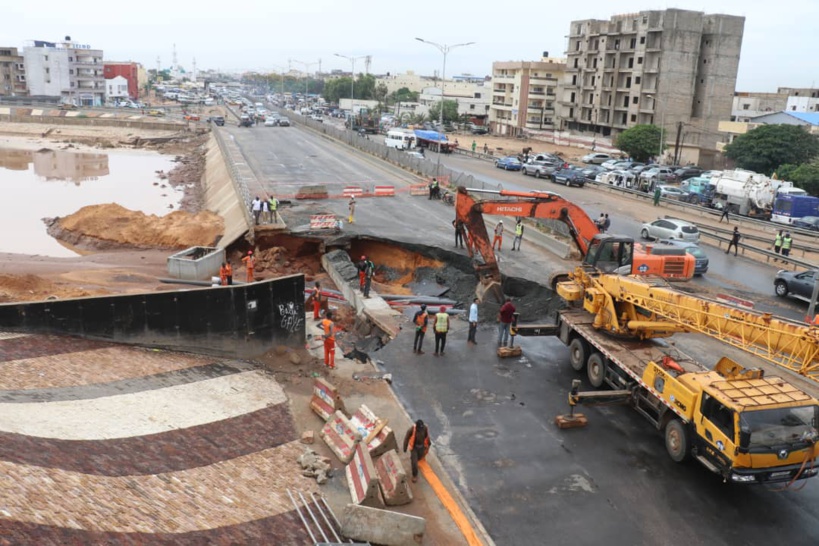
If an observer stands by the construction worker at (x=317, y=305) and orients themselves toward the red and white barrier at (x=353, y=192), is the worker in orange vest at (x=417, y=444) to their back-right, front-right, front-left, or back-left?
back-right

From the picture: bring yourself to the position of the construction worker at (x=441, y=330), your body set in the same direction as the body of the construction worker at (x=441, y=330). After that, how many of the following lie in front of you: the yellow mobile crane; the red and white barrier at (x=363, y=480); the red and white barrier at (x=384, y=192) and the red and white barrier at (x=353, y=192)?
2

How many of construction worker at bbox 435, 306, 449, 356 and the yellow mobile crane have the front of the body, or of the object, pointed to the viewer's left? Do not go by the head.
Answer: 0

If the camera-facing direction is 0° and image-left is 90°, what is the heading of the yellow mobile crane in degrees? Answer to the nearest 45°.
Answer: approximately 315°

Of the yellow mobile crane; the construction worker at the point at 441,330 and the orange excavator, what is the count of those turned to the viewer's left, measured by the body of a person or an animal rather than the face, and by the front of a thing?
1

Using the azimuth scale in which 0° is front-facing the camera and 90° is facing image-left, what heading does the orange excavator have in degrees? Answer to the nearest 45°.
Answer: approximately 90°

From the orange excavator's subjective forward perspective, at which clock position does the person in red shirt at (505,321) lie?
The person in red shirt is roughly at 10 o'clock from the orange excavator.

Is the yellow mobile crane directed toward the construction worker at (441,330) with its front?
no

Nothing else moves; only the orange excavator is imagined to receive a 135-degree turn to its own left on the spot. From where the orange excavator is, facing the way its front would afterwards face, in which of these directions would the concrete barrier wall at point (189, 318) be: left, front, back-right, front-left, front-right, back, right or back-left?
right

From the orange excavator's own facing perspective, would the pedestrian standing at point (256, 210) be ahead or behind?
ahead

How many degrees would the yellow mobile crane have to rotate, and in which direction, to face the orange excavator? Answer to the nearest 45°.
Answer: approximately 180°
